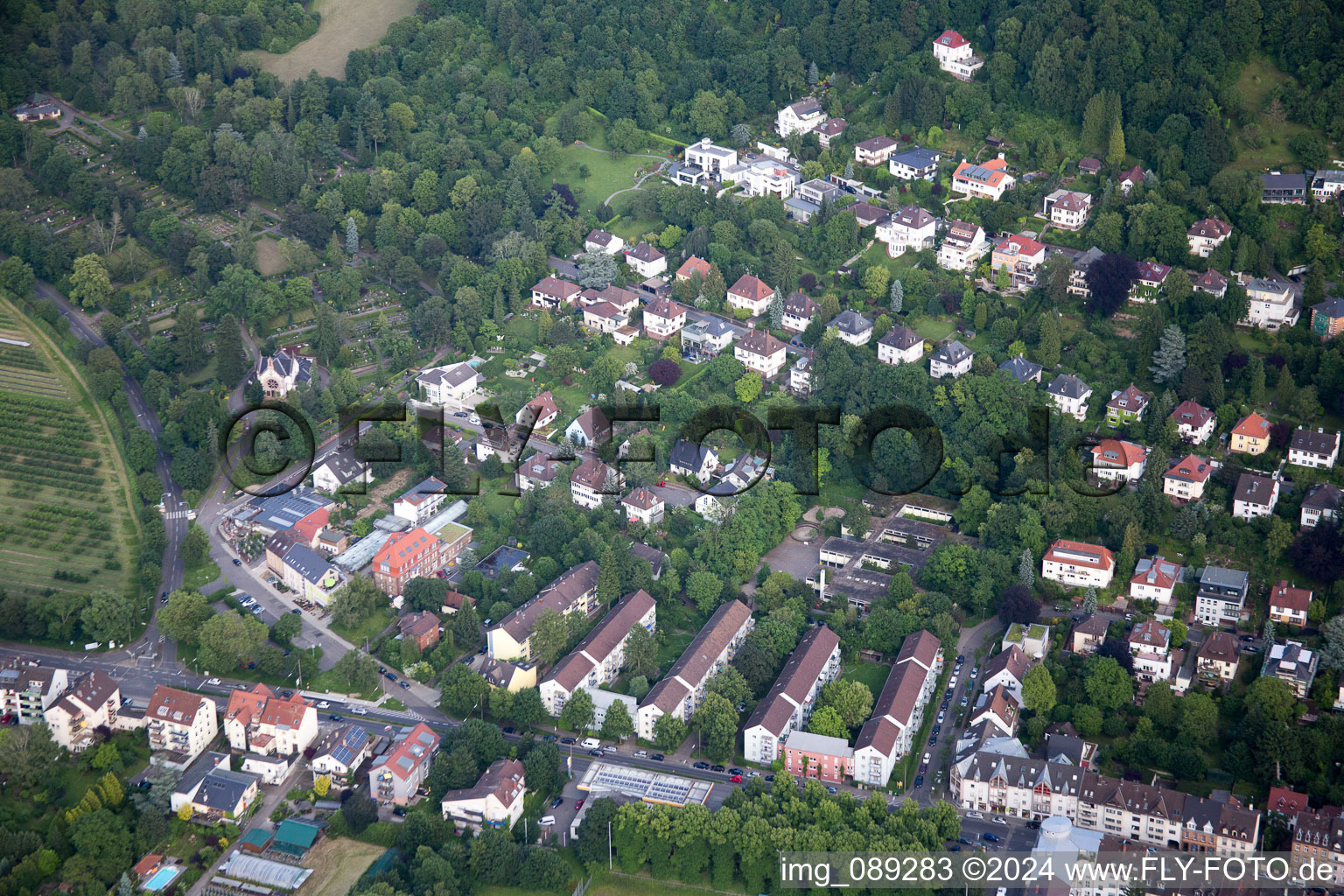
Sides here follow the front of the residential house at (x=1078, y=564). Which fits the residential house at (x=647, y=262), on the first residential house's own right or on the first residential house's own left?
on the first residential house's own right

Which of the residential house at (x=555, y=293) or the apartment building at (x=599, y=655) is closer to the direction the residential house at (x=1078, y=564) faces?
the apartment building

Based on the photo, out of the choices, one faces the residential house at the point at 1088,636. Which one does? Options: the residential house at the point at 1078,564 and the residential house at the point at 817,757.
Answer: the residential house at the point at 1078,564

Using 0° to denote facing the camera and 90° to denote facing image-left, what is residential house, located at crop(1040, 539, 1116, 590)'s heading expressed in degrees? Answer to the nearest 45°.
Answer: approximately 0°

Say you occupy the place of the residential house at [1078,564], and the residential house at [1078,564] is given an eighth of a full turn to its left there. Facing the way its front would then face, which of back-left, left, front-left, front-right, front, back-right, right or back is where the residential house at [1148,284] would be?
back-left

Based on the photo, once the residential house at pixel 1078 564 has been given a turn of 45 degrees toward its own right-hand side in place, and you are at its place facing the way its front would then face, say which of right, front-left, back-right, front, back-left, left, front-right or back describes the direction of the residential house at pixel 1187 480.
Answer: back

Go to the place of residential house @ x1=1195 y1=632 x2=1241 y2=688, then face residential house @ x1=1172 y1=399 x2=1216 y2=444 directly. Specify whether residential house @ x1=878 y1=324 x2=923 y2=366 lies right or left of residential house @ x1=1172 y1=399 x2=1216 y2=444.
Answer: left

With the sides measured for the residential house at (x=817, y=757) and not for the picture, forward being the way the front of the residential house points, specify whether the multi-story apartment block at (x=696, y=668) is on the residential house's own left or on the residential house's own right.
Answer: on the residential house's own right

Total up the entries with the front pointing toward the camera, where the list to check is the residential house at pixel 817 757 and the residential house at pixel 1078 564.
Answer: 2

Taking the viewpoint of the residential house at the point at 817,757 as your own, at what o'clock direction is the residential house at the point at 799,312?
the residential house at the point at 799,312 is roughly at 6 o'clock from the residential house at the point at 817,757.

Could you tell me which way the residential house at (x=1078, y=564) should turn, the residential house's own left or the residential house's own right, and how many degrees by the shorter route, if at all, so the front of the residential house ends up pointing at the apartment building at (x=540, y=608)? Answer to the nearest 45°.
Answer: approximately 90° to the residential house's own right

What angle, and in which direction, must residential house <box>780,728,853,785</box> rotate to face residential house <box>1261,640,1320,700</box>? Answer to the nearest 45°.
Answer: approximately 90° to its left

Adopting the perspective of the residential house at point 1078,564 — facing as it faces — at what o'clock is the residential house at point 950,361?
the residential house at point 950,361 is roughly at 5 o'clock from the residential house at point 1078,564.

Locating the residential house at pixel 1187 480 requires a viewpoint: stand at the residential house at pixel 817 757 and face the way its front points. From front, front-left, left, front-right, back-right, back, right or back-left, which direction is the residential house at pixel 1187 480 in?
back-left

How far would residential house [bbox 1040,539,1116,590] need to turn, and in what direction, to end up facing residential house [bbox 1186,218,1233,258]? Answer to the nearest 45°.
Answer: approximately 180°

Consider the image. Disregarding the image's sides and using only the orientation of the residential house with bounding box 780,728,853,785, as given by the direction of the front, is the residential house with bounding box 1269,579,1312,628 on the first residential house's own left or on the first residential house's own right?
on the first residential house's own left
